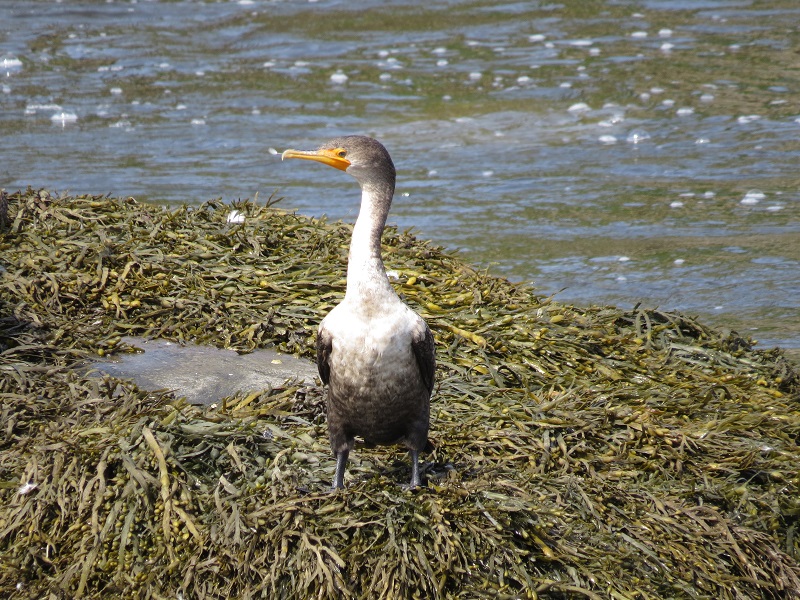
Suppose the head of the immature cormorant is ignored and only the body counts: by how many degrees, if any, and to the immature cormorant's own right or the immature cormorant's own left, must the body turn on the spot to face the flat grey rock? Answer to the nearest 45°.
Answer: approximately 135° to the immature cormorant's own right

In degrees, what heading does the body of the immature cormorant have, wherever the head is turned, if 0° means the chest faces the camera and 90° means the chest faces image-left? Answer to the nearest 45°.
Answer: approximately 0°
